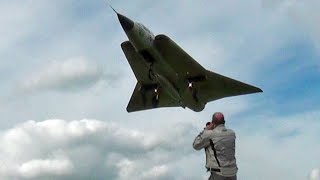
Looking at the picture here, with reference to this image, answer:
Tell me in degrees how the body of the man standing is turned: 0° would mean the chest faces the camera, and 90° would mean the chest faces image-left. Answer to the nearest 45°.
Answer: approximately 135°

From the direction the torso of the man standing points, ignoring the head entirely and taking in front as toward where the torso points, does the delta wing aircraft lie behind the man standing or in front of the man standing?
in front
